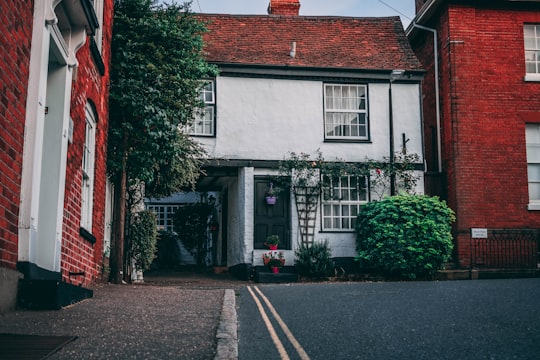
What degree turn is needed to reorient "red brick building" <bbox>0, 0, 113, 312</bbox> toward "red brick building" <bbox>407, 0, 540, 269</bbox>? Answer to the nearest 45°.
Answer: approximately 45° to its left

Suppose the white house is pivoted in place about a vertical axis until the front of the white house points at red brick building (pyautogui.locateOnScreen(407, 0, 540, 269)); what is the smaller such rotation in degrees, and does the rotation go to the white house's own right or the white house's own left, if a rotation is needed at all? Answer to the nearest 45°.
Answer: approximately 90° to the white house's own left

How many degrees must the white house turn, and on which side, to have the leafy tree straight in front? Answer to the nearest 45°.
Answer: approximately 45° to its right

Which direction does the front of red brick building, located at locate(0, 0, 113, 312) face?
to the viewer's right

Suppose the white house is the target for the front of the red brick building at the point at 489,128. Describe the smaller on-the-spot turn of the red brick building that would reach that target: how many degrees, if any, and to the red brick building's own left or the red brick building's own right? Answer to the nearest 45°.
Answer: approximately 90° to the red brick building's own right

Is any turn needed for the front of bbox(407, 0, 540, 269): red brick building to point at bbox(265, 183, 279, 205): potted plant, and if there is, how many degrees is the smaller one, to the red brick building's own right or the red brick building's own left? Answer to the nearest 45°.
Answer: approximately 90° to the red brick building's own right

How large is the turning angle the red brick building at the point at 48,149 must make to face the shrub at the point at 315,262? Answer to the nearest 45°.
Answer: approximately 45° to its left

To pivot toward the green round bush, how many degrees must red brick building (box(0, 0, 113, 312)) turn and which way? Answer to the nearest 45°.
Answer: approximately 45° to its left

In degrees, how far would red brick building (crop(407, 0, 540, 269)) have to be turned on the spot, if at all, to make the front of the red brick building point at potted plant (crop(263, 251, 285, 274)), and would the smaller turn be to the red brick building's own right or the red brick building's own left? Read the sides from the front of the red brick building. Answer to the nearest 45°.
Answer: approximately 90° to the red brick building's own right

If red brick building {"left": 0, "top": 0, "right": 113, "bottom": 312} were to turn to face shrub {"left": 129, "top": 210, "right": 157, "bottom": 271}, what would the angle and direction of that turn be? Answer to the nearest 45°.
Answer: approximately 90° to its left

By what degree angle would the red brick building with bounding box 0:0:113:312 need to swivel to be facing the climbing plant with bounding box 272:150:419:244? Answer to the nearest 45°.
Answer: approximately 45° to its left

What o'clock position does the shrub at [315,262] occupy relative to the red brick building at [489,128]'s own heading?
The shrub is roughly at 2 o'clock from the red brick building.
